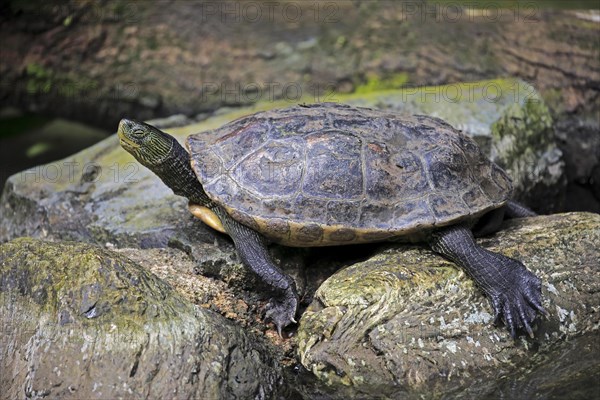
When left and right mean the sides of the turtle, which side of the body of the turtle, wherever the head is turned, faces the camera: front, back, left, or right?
left

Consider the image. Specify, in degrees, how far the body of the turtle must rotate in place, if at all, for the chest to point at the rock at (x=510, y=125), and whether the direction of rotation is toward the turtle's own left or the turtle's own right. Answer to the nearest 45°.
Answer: approximately 135° to the turtle's own right
